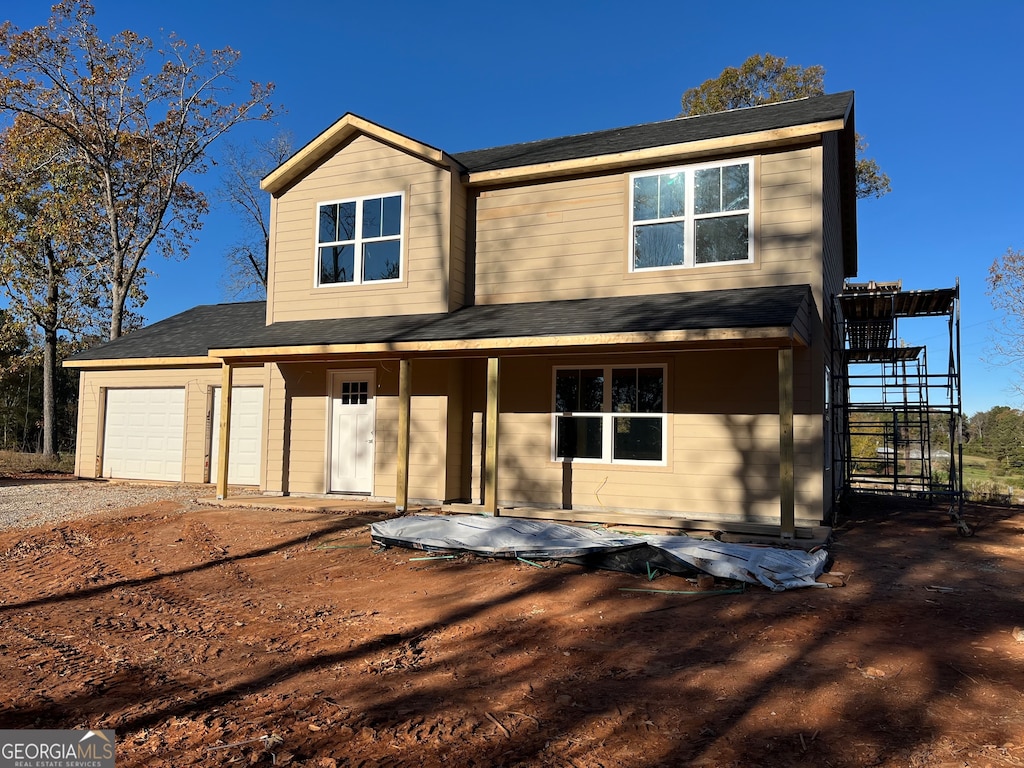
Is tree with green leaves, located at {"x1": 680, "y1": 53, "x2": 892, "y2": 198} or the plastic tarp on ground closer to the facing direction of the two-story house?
the plastic tarp on ground

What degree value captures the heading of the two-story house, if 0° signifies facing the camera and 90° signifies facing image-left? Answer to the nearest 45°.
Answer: approximately 45°

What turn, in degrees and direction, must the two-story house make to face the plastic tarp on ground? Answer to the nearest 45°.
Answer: approximately 45° to its left

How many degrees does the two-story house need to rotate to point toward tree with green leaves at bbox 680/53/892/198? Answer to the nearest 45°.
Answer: approximately 180°

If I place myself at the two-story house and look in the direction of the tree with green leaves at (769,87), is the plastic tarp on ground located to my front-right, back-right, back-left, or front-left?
back-right
